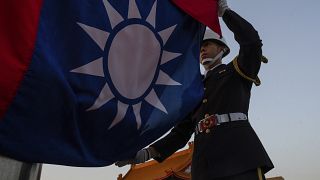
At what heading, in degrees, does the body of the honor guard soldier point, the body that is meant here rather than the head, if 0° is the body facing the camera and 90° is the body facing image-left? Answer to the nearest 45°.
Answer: approximately 45°
